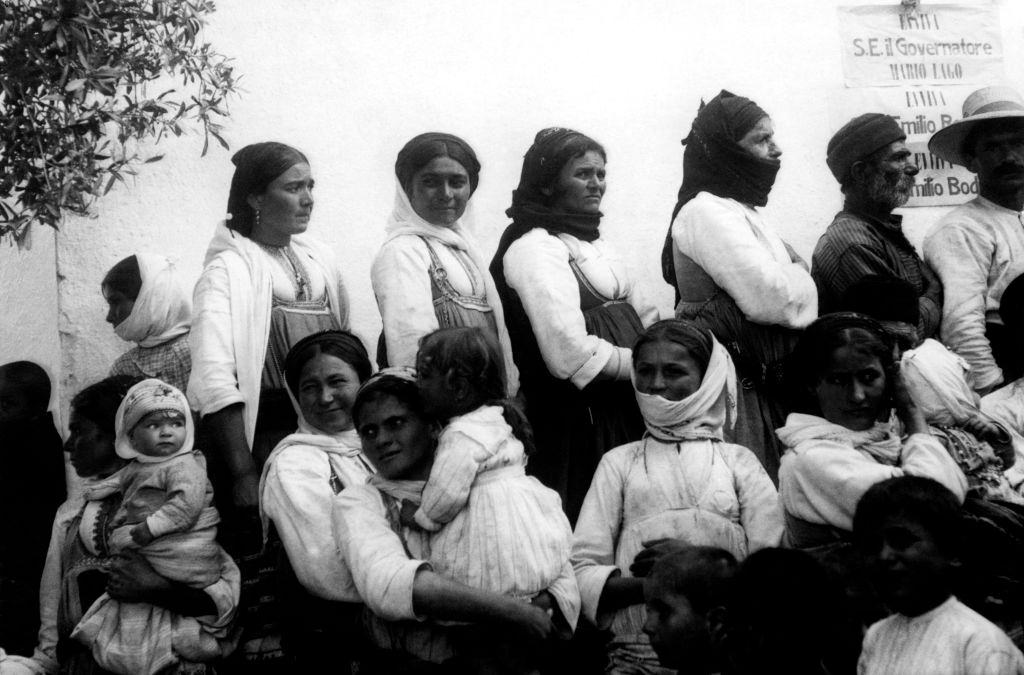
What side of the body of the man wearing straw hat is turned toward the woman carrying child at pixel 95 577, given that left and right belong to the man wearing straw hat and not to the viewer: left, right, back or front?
right

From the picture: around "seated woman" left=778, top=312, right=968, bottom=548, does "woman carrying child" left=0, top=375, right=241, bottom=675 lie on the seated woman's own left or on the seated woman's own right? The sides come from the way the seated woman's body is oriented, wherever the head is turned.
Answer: on the seated woman's own right

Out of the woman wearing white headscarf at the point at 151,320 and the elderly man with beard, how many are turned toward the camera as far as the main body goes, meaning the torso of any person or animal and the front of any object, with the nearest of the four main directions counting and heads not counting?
0

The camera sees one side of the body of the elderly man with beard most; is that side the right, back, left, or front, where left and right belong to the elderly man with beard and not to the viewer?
right

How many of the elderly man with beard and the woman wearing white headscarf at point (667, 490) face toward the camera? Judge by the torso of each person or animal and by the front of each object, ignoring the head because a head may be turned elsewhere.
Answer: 1

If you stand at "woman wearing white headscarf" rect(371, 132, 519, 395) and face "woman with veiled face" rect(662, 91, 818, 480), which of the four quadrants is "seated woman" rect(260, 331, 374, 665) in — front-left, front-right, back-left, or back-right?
back-right

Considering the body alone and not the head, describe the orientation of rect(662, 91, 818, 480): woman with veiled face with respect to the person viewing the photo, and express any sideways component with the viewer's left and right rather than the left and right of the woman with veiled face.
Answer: facing to the right of the viewer

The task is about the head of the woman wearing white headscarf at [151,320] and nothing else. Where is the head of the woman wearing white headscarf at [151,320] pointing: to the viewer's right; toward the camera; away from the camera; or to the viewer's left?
to the viewer's left

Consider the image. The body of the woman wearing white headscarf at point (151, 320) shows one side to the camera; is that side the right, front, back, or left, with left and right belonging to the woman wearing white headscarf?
left

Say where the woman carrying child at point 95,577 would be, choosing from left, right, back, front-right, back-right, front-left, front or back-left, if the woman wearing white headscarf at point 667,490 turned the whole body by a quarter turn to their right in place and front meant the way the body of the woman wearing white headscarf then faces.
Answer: front

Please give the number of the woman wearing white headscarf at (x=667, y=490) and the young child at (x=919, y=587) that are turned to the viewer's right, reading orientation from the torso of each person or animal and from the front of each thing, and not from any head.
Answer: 0

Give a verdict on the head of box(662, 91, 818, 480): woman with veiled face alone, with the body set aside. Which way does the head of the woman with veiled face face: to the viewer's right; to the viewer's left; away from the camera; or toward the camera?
to the viewer's right
